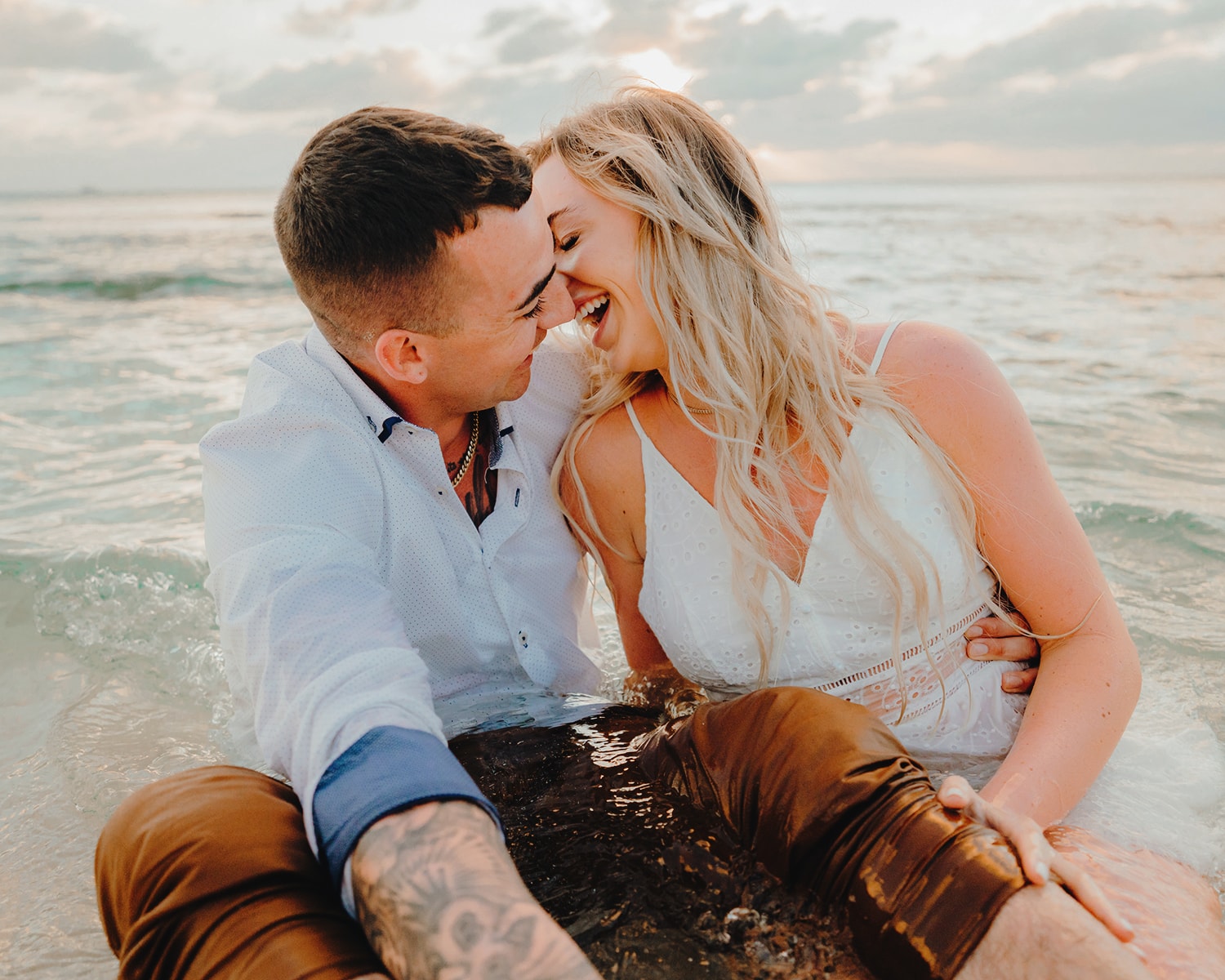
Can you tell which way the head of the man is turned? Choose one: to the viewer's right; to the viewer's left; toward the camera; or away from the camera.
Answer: to the viewer's right

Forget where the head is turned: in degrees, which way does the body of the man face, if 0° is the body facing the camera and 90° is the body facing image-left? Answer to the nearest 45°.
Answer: approximately 315°

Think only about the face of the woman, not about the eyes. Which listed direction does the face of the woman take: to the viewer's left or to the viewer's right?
to the viewer's left
